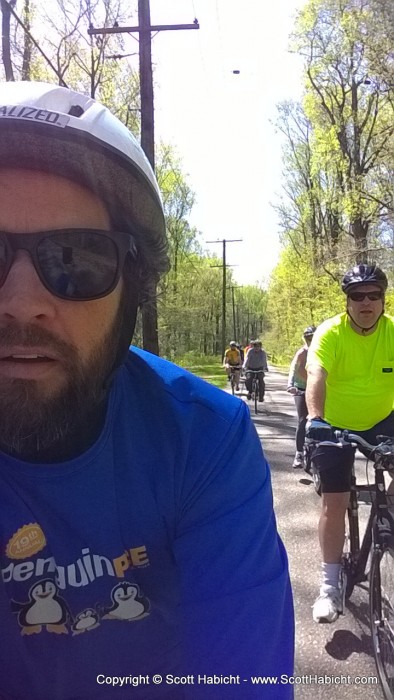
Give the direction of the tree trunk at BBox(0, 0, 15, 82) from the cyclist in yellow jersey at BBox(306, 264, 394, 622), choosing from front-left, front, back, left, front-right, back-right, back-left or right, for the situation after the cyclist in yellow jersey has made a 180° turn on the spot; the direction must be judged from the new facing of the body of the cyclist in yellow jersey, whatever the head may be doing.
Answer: front-left

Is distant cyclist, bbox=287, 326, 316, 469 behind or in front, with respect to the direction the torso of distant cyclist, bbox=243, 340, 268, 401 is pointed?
in front

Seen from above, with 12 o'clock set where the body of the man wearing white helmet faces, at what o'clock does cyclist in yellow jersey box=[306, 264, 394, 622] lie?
The cyclist in yellow jersey is roughly at 7 o'clock from the man wearing white helmet.

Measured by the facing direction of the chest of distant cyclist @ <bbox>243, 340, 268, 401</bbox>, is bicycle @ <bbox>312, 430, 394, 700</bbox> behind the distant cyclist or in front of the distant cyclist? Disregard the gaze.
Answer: in front

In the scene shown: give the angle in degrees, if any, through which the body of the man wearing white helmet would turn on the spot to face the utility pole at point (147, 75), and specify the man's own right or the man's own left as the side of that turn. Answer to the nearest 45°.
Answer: approximately 180°

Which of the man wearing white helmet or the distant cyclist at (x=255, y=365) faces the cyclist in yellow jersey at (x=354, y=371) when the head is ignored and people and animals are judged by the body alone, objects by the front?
the distant cyclist

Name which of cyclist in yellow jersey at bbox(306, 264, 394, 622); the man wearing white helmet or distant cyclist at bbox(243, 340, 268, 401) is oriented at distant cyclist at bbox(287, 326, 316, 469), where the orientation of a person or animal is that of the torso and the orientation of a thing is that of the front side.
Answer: distant cyclist at bbox(243, 340, 268, 401)

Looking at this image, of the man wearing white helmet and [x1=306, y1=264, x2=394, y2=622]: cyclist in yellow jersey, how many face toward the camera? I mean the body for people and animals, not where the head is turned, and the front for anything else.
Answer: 2

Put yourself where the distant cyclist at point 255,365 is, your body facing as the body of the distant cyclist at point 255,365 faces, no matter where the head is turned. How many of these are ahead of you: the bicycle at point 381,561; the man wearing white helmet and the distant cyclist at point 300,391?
3
